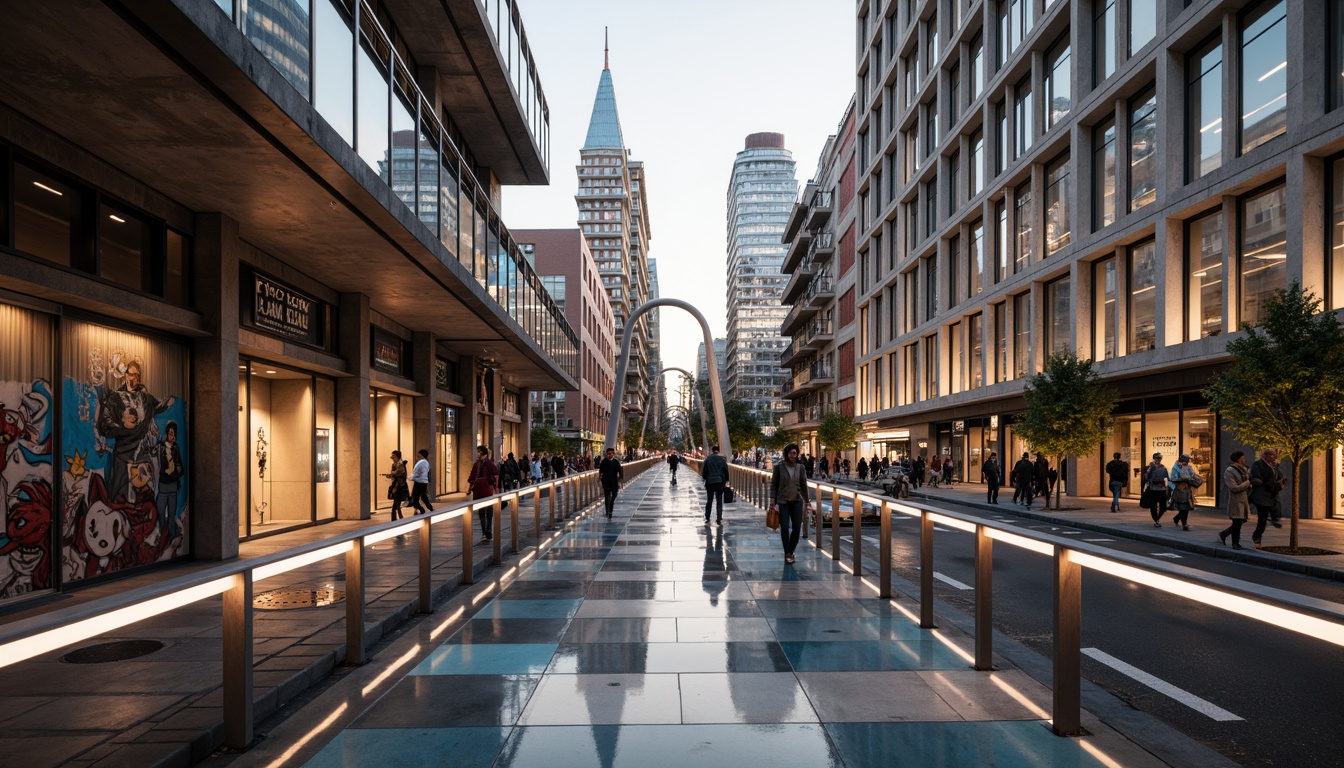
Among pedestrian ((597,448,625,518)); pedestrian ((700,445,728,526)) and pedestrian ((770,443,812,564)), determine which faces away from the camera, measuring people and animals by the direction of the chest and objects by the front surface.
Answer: pedestrian ((700,445,728,526))

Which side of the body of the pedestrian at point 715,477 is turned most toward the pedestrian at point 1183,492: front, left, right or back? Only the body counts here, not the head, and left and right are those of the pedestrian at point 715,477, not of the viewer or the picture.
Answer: right

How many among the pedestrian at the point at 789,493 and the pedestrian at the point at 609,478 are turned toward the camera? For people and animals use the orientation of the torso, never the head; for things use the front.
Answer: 2

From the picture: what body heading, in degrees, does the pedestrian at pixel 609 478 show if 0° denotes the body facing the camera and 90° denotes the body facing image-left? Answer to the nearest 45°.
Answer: approximately 0°

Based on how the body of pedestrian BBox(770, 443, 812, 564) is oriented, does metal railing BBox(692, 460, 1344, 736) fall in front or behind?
in front

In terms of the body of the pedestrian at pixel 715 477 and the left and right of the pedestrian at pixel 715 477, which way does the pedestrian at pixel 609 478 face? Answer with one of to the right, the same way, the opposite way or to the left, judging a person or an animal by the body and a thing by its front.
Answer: the opposite way

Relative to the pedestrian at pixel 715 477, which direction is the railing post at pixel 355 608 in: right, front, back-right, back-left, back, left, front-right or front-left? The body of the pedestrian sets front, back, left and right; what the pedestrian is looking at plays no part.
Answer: back

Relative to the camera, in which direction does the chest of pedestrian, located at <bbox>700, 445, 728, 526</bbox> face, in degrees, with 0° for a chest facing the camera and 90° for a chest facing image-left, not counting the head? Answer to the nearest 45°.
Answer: approximately 180°
